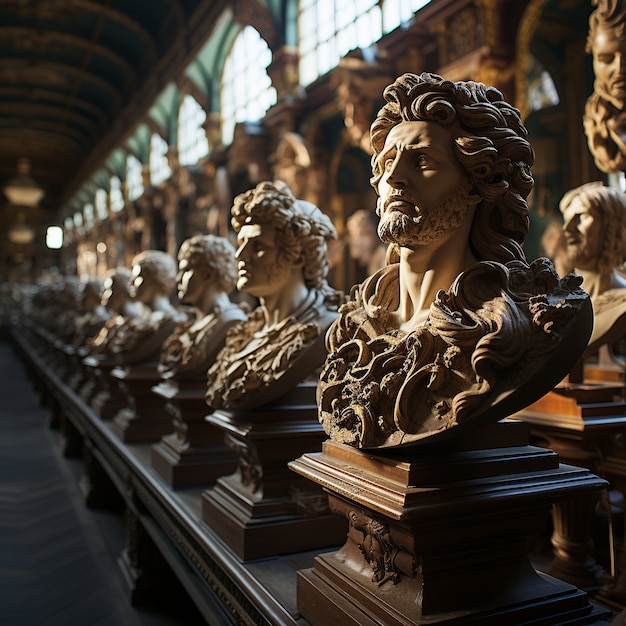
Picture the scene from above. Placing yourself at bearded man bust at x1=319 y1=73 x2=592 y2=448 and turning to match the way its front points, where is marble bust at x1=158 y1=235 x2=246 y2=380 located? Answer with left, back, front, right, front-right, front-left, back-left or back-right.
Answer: right

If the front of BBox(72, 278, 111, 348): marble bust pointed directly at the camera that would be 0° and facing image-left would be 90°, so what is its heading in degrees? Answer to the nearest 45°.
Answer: approximately 45°

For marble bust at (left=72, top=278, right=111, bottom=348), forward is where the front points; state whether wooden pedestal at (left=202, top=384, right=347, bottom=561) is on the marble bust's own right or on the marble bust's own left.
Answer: on the marble bust's own left

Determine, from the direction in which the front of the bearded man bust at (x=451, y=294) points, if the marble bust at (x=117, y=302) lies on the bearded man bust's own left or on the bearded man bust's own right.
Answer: on the bearded man bust's own right

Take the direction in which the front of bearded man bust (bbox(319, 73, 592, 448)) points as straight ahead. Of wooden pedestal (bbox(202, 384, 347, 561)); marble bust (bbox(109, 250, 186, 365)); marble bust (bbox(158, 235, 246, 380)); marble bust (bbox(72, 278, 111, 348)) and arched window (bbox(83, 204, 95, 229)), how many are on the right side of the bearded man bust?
5

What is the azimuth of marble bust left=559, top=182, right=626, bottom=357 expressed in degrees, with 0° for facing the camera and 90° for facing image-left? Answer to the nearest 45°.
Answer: approximately 45°

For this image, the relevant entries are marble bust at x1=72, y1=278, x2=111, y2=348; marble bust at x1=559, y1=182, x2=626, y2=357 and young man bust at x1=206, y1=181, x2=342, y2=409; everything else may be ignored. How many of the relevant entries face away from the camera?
0

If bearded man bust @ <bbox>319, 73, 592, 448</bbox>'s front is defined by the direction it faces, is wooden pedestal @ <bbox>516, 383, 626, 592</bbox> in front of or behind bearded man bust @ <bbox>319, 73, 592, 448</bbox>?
behind

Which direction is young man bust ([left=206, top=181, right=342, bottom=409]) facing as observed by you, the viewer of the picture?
facing the viewer and to the left of the viewer

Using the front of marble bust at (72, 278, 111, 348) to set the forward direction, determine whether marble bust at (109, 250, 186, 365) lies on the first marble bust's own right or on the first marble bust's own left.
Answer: on the first marble bust's own left

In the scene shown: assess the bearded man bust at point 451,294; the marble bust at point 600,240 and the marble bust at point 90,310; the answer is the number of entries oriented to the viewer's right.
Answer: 0
